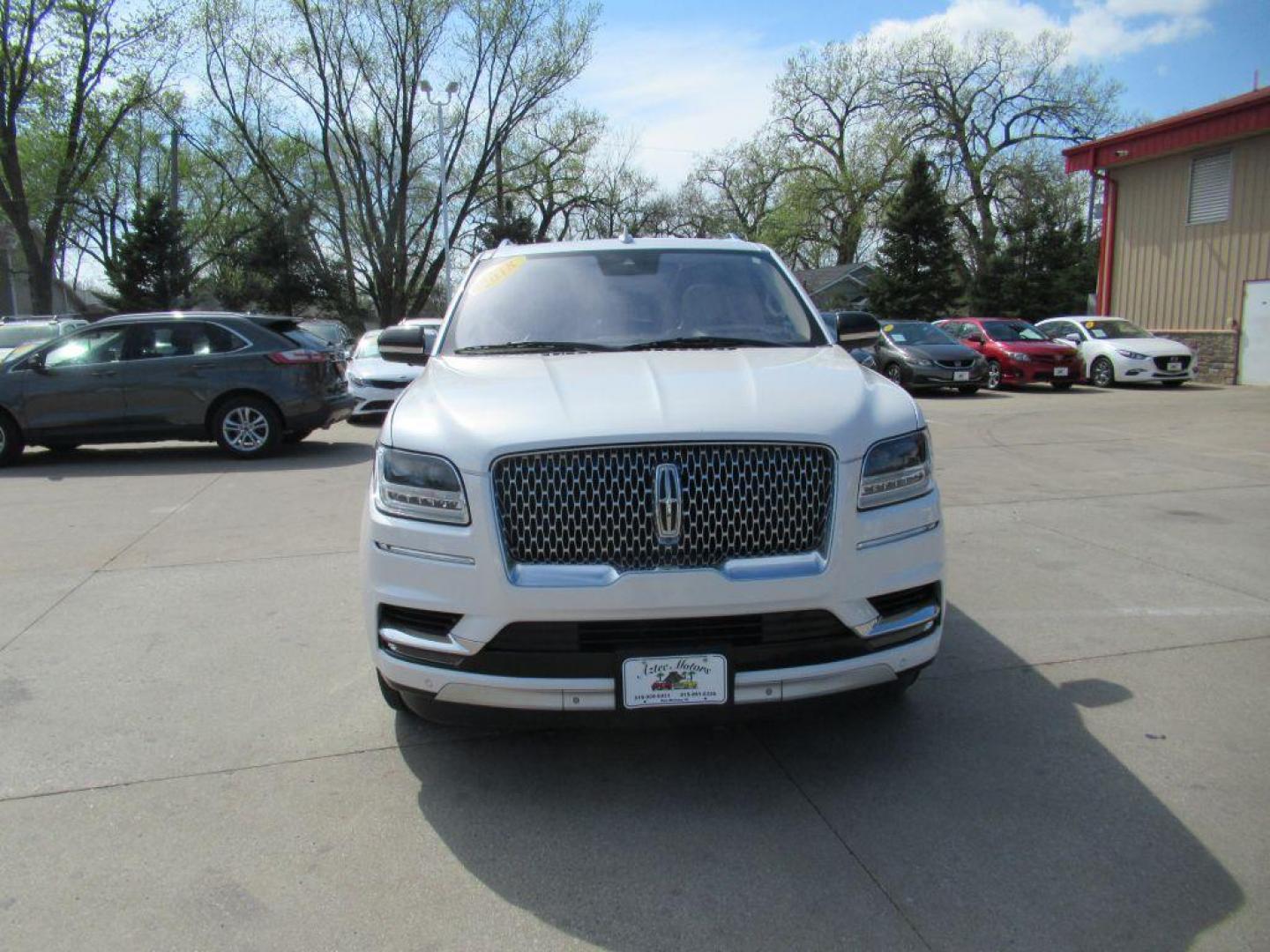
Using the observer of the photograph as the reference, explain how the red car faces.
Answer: facing the viewer and to the right of the viewer

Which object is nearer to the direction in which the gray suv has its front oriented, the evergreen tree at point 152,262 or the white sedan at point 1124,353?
the evergreen tree

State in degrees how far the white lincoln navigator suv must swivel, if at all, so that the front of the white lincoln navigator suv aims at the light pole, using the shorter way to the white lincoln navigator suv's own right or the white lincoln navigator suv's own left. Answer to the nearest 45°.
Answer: approximately 180°

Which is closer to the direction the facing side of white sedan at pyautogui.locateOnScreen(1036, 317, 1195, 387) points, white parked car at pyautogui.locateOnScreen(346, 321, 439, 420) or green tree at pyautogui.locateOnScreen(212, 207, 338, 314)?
the white parked car

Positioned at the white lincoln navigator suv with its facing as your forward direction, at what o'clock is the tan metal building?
The tan metal building is roughly at 7 o'clock from the white lincoln navigator suv.

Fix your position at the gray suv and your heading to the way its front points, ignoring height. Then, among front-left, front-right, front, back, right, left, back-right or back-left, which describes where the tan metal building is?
back

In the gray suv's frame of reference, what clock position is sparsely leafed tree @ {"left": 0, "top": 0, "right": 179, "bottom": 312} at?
The sparsely leafed tree is roughly at 3 o'clock from the gray suv.

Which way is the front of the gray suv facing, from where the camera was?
facing to the left of the viewer

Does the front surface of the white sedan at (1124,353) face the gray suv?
no

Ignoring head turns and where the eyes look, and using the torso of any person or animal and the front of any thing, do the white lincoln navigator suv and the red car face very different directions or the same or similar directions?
same or similar directions

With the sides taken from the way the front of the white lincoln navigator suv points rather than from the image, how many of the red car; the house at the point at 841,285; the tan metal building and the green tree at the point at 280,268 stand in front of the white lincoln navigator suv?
0

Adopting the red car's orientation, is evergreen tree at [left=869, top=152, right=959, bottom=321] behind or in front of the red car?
behind

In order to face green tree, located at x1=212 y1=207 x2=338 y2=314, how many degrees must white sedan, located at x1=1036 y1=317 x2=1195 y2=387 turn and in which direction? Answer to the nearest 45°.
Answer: approximately 135° to its right

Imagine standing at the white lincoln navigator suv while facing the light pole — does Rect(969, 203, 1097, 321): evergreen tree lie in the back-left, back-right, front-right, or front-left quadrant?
front-right

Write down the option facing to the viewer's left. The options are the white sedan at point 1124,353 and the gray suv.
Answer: the gray suv

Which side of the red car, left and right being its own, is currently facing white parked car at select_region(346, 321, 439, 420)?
right

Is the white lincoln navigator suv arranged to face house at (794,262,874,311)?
no

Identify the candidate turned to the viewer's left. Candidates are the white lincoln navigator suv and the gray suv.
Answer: the gray suv

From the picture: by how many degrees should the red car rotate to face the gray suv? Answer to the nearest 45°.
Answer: approximately 90° to its right

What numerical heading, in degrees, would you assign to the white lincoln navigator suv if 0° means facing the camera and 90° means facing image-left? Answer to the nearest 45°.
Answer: approximately 0°

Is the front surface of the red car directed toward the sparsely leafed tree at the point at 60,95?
no

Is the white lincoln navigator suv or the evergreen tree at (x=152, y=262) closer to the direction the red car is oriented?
the white lincoln navigator suv
